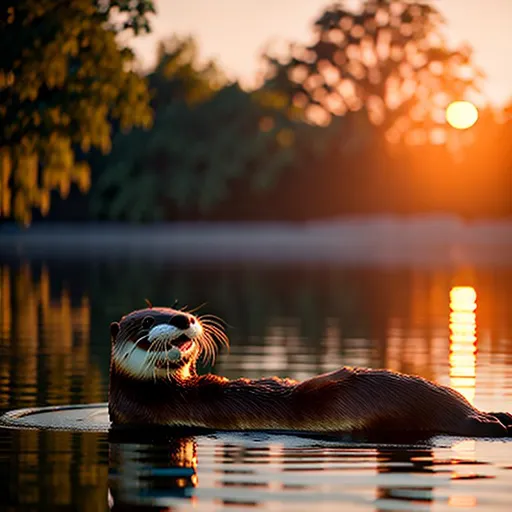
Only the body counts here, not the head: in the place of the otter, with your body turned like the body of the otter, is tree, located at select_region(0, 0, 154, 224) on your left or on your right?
on your right

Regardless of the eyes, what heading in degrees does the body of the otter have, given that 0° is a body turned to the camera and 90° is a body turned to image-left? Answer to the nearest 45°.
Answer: approximately 90°
